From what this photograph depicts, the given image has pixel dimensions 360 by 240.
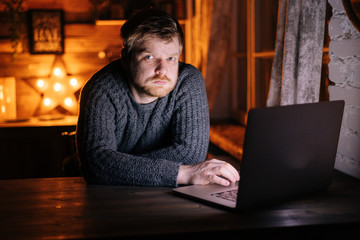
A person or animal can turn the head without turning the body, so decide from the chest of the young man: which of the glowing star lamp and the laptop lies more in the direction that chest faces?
the laptop

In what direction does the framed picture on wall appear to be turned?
toward the camera

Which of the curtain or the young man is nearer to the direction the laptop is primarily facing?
the young man

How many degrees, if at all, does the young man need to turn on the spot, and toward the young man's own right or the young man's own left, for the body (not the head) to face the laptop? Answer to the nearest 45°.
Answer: approximately 45° to the young man's own left

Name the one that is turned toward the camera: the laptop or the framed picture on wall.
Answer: the framed picture on wall

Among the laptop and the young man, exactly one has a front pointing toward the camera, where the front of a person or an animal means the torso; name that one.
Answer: the young man

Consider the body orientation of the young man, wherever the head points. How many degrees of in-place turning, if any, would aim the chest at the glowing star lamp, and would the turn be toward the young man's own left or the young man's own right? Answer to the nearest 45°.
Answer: approximately 180°

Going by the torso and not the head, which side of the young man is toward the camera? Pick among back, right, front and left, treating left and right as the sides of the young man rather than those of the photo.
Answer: front

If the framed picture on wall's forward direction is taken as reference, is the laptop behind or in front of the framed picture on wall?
in front

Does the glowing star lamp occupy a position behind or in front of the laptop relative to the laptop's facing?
in front

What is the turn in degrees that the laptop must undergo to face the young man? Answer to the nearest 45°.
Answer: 0° — it already faces them

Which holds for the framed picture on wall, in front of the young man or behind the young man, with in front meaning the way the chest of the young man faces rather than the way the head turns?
behind

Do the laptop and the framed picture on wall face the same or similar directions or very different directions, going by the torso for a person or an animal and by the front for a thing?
very different directions

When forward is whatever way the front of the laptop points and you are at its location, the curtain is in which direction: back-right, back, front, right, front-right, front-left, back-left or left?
front-right

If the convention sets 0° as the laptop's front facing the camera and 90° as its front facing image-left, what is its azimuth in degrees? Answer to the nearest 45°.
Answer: approximately 135°

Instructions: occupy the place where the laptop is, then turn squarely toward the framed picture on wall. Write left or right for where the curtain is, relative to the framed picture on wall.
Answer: right

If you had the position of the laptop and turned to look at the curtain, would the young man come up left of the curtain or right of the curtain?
left
